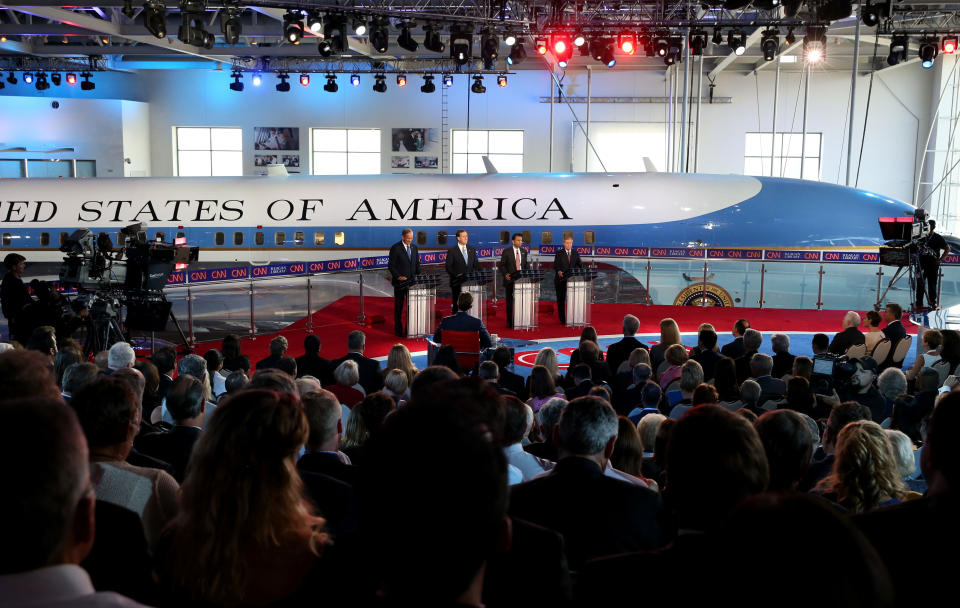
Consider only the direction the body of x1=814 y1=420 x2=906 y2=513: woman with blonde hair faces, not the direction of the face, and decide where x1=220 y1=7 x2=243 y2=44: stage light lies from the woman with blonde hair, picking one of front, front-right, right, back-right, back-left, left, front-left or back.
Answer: front-left

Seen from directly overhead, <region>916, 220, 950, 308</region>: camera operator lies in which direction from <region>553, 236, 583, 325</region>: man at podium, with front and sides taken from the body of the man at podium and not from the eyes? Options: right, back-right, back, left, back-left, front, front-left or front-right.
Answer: left

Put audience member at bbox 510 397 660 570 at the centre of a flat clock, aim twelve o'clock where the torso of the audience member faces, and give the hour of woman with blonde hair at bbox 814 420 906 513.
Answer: The woman with blonde hair is roughly at 2 o'clock from the audience member.

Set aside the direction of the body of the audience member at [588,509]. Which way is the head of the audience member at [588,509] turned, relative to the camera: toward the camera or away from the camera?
away from the camera

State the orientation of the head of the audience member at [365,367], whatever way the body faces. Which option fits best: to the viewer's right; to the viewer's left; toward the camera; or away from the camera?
away from the camera

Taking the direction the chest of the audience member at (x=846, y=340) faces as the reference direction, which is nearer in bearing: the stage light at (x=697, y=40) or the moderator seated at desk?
the stage light

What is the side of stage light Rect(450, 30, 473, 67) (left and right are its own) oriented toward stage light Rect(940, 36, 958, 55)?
left

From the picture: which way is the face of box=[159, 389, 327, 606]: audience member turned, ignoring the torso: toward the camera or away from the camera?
away from the camera

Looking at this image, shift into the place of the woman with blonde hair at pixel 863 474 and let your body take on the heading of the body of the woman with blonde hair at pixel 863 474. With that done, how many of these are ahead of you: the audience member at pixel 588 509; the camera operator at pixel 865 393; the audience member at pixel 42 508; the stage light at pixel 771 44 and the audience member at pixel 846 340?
3

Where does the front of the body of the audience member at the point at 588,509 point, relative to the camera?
away from the camera

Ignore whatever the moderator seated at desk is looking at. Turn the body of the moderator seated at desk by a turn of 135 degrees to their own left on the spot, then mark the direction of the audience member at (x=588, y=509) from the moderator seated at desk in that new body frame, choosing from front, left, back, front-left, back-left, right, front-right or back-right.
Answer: front-left

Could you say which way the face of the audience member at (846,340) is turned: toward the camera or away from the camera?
away from the camera

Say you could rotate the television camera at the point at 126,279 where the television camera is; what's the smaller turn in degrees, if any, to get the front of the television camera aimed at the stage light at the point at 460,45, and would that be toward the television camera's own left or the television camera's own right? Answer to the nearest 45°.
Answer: approximately 45° to the television camera's own left

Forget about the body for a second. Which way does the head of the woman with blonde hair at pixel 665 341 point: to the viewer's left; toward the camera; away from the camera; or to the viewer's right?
away from the camera

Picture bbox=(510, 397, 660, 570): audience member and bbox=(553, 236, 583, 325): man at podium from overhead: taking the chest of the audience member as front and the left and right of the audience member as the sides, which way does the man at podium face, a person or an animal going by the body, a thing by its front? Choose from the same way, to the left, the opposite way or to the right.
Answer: the opposite way
